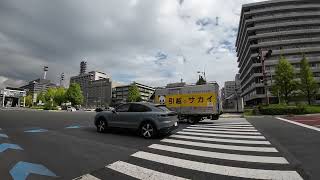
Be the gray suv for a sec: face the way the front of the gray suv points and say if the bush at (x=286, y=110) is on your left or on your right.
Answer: on your right

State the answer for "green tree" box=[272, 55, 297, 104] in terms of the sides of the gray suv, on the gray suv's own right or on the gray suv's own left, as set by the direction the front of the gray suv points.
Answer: on the gray suv's own right
